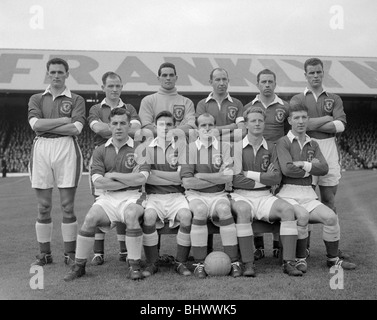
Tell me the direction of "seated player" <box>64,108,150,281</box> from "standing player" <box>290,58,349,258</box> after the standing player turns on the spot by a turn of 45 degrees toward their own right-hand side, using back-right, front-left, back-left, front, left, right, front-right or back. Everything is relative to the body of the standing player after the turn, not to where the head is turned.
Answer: front

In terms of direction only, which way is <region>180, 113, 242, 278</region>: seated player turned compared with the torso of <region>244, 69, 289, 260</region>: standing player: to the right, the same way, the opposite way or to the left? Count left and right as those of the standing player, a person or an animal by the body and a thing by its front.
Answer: the same way

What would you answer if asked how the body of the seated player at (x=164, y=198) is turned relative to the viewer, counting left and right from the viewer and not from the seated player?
facing the viewer

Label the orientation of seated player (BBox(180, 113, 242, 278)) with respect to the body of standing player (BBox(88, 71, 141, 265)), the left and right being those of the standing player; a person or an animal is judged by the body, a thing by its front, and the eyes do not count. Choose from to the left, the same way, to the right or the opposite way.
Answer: the same way

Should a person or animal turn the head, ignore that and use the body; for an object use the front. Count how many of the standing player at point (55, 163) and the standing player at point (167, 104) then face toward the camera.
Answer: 2

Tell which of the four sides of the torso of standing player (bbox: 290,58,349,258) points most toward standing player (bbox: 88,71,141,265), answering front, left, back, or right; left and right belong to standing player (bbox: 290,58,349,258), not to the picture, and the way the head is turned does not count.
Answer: right

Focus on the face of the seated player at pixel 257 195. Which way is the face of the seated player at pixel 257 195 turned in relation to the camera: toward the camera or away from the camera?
toward the camera

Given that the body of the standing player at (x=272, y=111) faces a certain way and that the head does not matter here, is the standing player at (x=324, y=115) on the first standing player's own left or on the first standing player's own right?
on the first standing player's own left

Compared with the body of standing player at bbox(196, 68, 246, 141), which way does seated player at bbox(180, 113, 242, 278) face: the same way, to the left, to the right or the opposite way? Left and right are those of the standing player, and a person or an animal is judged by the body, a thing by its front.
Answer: the same way

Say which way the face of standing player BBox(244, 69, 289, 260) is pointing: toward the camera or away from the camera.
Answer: toward the camera

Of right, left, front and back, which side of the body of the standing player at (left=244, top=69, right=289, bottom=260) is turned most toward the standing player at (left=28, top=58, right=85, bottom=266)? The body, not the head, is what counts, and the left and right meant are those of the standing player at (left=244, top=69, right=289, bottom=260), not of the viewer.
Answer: right

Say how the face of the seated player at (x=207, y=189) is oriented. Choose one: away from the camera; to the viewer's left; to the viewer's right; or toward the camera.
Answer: toward the camera

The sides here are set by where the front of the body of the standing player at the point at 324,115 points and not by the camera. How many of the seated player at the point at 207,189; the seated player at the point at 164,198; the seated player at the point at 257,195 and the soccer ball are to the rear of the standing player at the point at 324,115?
0

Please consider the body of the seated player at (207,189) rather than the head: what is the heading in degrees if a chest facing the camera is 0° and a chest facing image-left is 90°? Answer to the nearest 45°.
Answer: approximately 0°

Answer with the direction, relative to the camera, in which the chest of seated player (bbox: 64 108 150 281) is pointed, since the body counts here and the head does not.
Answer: toward the camera

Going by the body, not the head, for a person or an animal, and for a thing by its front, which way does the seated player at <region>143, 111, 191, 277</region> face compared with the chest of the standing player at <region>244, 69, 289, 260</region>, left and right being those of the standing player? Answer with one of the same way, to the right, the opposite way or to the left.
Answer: the same way

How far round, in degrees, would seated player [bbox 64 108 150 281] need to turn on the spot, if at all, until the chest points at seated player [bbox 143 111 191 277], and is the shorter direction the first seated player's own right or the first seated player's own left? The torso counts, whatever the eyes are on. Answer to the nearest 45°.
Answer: approximately 90° to the first seated player's own left
